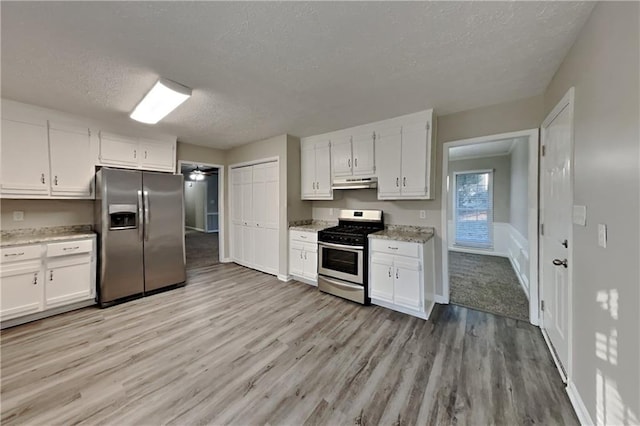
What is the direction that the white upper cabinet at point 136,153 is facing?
toward the camera

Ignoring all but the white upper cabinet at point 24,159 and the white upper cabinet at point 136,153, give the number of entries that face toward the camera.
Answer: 2

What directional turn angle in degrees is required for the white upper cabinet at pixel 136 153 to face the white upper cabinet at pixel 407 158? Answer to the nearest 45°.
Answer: approximately 45° to its left

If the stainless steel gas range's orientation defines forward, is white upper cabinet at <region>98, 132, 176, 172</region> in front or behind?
in front

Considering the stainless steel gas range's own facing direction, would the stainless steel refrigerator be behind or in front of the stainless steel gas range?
in front

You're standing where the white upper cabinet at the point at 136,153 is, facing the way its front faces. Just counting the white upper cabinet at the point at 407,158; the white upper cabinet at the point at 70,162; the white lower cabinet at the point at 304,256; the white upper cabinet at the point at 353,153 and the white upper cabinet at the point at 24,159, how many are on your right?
2

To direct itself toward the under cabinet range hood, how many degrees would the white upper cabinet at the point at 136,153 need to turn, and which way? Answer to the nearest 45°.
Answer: approximately 45° to its left

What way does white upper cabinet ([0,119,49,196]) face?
toward the camera

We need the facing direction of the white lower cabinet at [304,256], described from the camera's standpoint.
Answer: facing the viewer and to the left of the viewer

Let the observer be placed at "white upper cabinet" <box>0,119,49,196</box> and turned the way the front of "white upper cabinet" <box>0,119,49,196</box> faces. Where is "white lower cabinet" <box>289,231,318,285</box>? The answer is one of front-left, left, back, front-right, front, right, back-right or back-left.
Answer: front-left
